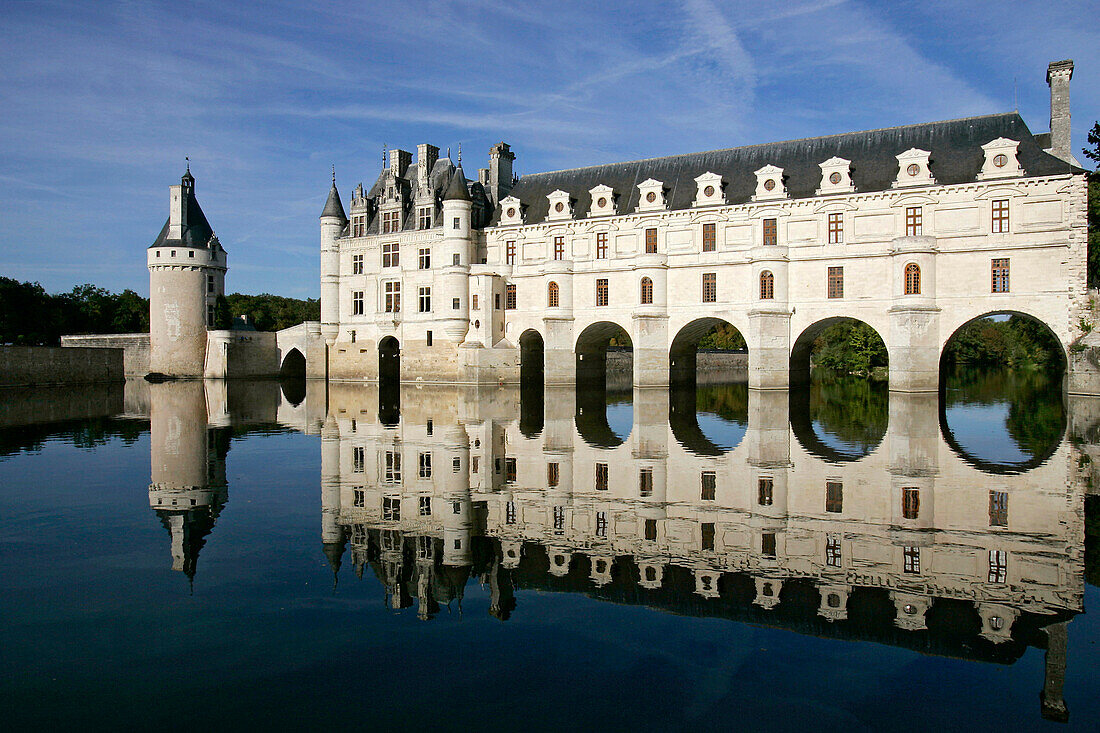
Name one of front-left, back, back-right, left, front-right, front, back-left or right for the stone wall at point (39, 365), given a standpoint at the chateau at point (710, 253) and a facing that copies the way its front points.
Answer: front-right

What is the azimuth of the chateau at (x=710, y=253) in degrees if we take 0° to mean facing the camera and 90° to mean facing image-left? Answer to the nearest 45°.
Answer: approximately 45°
